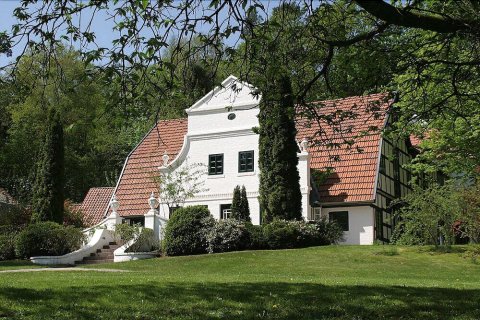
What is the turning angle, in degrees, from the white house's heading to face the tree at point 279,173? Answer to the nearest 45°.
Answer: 0° — it already faces it

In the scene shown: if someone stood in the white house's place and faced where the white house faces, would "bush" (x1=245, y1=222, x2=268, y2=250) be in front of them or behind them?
in front

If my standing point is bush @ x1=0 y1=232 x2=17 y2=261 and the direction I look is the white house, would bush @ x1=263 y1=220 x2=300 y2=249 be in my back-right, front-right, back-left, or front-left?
front-right

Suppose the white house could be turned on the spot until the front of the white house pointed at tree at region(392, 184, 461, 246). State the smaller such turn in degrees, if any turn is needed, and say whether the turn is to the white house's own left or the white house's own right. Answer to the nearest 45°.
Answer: approximately 45° to the white house's own left

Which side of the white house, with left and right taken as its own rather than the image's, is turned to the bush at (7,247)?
right

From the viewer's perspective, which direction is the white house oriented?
toward the camera

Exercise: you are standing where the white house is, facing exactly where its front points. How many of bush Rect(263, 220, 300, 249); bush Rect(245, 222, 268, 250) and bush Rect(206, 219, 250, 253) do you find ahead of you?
3

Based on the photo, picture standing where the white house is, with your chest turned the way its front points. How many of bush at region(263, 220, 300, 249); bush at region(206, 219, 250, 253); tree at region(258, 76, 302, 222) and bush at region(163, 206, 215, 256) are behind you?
0

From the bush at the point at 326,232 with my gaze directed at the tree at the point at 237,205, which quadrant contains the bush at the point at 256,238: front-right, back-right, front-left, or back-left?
front-left

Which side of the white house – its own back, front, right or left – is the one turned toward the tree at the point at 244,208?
front

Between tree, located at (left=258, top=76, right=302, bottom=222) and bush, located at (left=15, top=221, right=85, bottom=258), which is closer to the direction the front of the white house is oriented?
the tree

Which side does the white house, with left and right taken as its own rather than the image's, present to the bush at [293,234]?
front

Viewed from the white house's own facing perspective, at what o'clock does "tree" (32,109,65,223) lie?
The tree is roughly at 3 o'clock from the white house.

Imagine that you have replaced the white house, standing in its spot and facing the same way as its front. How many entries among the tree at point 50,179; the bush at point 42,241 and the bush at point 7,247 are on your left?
0

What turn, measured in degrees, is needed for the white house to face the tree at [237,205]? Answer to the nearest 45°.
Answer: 0° — it already faces it

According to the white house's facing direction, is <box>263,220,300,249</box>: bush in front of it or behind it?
in front
